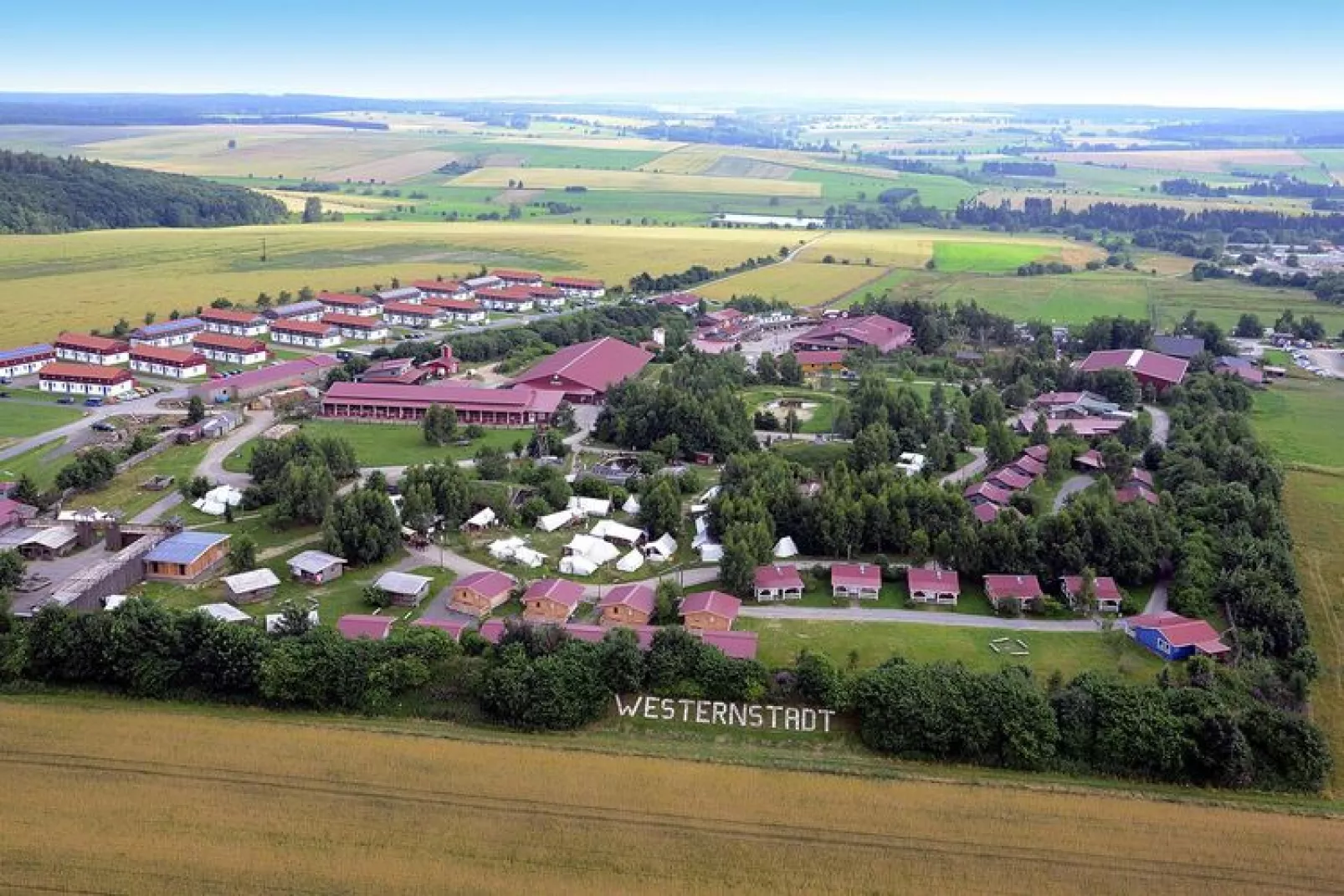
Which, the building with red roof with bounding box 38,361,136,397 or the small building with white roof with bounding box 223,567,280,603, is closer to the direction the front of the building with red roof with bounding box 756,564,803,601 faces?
the small building with white roof

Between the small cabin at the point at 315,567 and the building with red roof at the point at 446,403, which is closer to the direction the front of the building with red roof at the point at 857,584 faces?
the small cabin

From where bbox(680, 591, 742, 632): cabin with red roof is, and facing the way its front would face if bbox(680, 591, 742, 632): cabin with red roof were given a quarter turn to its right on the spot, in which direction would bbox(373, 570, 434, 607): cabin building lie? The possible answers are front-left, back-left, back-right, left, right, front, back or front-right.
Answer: front

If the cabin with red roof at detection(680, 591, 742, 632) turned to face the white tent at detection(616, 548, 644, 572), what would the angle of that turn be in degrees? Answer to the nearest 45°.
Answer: approximately 135° to its right

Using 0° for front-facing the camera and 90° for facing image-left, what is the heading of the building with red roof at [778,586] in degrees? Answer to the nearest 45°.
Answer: approximately 0°

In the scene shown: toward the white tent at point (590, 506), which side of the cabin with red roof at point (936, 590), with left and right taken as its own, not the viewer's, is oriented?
right

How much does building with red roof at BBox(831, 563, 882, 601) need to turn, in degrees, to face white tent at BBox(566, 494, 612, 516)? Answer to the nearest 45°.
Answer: approximately 135° to its right
